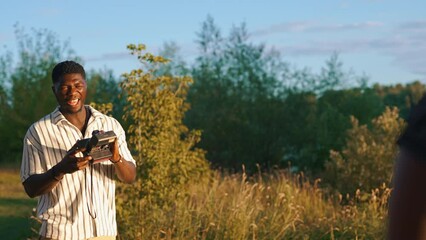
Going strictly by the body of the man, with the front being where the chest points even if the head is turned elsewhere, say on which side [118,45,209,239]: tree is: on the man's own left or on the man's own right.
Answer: on the man's own left

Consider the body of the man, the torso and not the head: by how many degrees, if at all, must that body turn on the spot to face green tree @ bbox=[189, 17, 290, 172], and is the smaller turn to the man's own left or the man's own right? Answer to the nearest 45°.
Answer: approximately 135° to the man's own left

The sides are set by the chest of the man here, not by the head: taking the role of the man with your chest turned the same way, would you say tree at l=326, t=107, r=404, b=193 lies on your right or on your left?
on your left

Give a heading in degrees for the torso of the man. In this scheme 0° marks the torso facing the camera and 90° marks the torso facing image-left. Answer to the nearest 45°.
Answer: approximately 315°

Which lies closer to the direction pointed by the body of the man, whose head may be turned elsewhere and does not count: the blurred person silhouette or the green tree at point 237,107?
the blurred person silhouette

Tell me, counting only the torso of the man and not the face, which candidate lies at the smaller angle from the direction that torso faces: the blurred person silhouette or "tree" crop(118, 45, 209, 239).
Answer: the blurred person silhouette
